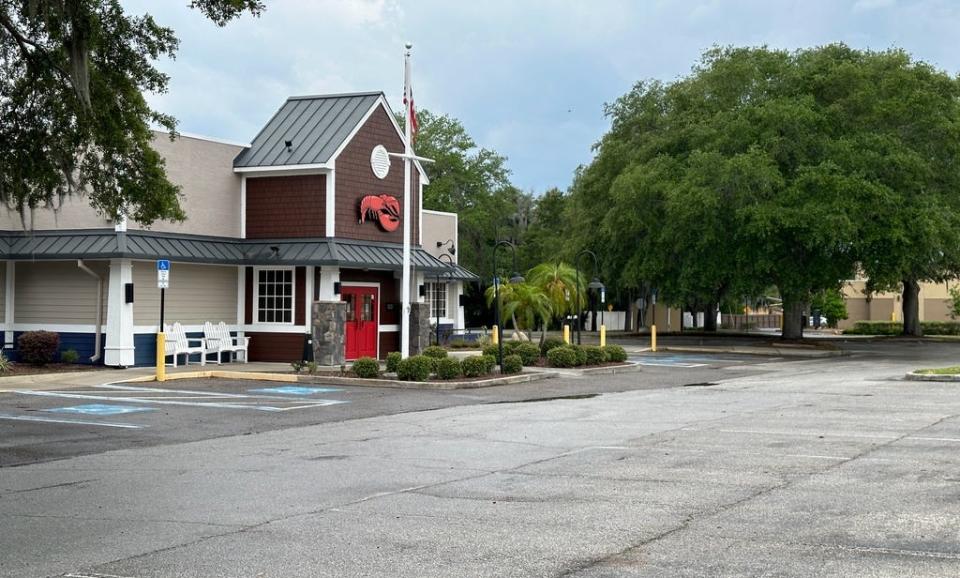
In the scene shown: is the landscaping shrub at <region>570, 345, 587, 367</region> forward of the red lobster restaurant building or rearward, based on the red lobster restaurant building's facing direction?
forward

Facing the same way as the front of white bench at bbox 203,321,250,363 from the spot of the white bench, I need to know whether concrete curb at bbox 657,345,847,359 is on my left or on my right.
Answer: on my left

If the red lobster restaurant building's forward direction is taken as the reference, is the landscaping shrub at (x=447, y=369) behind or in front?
in front

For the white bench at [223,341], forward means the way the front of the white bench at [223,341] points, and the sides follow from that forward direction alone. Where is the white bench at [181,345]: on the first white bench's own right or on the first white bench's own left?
on the first white bench's own right

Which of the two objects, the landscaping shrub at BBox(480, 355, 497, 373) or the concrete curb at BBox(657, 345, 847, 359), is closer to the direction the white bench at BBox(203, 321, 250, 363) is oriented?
the landscaping shrub

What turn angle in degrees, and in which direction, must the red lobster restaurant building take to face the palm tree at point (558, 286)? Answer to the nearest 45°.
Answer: approximately 45° to its left

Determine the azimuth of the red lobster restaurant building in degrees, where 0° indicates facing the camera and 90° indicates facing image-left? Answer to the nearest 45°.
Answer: approximately 315°

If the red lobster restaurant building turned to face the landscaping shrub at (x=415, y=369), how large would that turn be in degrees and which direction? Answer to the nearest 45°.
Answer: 0° — it already faces it

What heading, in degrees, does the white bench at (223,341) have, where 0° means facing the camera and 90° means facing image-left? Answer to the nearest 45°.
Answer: approximately 315°

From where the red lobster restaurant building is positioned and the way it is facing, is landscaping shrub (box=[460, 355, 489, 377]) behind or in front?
in front

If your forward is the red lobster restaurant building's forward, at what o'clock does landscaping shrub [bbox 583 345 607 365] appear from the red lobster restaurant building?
The landscaping shrub is roughly at 11 o'clock from the red lobster restaurant building.

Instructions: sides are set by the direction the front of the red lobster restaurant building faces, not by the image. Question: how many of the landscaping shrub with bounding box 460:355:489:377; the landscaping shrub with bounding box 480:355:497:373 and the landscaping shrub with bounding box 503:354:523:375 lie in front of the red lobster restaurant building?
3
